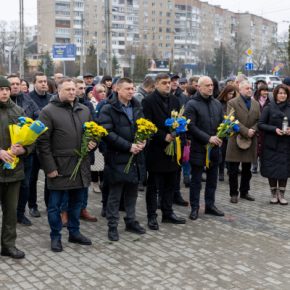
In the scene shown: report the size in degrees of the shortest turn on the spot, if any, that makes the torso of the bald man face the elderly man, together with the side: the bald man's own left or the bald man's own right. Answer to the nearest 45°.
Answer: approximately 90° to the bald man's own left

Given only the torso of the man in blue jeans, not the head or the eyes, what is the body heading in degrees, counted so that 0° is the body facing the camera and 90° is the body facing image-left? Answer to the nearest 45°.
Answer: approximately 315°

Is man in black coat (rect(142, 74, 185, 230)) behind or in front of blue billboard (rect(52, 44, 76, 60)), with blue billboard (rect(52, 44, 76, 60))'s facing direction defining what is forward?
in front

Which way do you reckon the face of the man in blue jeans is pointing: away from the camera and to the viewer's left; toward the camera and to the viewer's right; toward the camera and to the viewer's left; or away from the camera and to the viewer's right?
toward the camera and to the viewer's right

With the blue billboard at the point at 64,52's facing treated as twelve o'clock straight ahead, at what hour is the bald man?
The bald man is roughly at 12 o'clock from the blue billboard.

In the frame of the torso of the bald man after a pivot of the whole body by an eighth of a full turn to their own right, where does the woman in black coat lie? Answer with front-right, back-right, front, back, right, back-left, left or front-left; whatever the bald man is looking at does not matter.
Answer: back-left

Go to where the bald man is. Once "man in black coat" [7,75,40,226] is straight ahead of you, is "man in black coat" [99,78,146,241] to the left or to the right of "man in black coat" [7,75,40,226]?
left

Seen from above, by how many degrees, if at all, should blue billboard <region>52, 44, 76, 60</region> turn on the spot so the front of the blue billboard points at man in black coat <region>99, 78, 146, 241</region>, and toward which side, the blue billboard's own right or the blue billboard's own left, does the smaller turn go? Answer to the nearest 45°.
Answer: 0° — it already faces them
